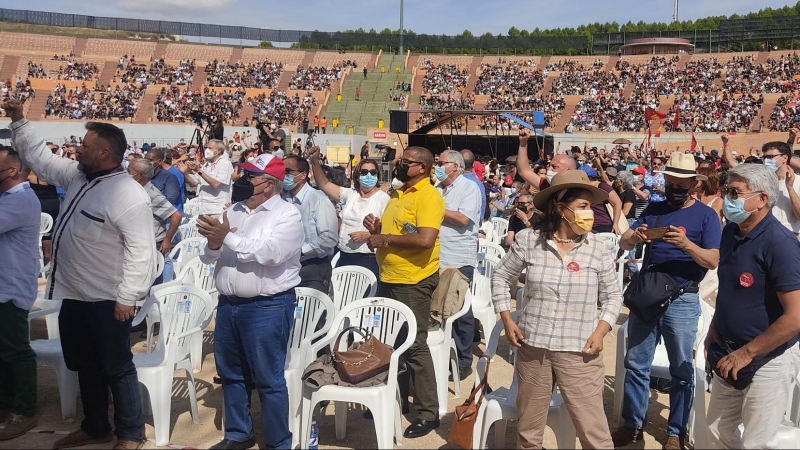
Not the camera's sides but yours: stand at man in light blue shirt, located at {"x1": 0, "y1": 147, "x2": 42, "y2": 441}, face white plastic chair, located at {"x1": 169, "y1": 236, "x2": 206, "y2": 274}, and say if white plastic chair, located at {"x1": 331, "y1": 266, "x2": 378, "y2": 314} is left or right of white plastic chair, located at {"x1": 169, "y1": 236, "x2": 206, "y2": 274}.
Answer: right

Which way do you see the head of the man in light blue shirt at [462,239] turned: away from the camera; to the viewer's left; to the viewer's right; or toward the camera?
to the viewer's left

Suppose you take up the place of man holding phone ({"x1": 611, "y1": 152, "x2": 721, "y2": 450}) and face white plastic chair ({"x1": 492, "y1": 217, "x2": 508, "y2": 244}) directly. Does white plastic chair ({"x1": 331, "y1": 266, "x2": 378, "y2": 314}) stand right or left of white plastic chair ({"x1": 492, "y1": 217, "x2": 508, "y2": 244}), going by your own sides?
left

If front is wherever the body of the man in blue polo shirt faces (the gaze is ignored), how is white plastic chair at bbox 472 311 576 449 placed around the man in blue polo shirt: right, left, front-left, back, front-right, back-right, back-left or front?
front-right

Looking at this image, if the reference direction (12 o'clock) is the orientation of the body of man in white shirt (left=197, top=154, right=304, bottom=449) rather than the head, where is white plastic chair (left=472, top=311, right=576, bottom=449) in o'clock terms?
The white plastic chair is roughly at 8 o'clock from the man in white shirt.
